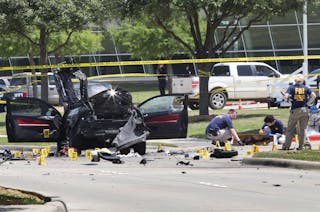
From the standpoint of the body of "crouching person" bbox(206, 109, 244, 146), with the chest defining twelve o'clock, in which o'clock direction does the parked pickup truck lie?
The parked pickup truck is roughly at 9 o'clock from the crouching person.

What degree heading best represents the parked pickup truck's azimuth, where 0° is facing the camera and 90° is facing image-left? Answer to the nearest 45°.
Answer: approximately 270°

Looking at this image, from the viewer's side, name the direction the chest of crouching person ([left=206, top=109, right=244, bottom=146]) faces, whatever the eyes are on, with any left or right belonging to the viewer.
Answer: facing to the right of the viewer

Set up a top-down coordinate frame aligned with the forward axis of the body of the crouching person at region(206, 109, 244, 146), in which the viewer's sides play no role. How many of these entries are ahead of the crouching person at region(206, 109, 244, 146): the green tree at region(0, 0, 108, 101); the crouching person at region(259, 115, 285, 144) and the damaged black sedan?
1

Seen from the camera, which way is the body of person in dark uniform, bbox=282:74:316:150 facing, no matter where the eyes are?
away from the camera

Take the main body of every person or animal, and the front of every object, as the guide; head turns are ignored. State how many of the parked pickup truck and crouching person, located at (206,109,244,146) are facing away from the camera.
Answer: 0

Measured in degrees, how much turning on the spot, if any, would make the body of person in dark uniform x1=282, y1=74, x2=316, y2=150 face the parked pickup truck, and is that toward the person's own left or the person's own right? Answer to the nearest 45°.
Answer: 0° — they already face it

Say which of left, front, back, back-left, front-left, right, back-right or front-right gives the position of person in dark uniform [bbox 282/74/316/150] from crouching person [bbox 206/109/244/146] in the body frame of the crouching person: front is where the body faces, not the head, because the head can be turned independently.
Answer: front-right
